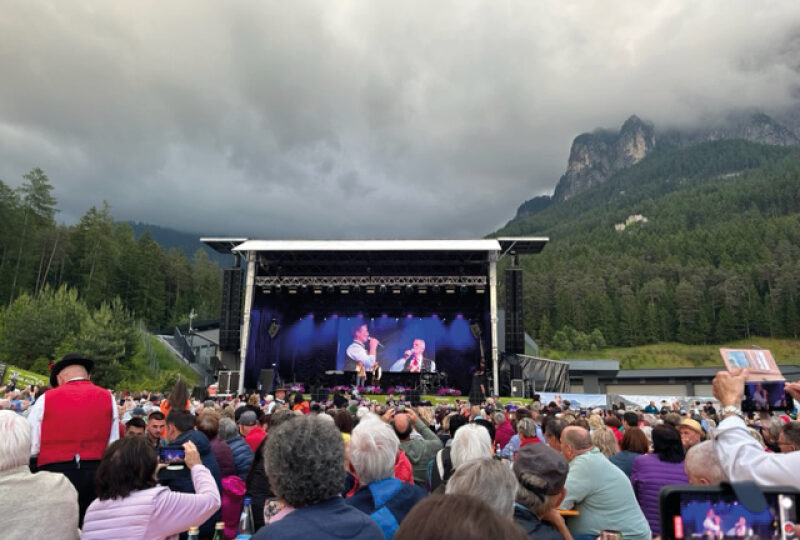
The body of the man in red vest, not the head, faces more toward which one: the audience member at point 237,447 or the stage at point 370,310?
the stage

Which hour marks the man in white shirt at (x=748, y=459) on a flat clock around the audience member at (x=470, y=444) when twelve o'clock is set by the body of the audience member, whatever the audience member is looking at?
The man in white shirt is roughly at 5 o'clock from the audience member.

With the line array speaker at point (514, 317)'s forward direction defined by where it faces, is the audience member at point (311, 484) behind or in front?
in front

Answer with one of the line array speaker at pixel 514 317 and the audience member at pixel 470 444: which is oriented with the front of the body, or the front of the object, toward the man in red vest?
the line array speaker

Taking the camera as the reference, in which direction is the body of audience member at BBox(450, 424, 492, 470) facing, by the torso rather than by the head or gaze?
away from the camera

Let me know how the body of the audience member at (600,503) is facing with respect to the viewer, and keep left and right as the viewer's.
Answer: facing away from the viewer and to the left of the viewer

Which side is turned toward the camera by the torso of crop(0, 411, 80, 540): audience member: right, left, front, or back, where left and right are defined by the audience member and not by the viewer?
back

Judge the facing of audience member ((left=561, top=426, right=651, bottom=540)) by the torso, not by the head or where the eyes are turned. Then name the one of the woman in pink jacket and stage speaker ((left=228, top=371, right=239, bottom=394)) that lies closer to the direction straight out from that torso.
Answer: the stage speaker

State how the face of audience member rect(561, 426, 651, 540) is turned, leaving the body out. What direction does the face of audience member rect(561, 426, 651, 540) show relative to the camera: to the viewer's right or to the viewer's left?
to the viewer's left

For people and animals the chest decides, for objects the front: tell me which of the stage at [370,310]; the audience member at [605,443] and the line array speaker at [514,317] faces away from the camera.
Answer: the audience member

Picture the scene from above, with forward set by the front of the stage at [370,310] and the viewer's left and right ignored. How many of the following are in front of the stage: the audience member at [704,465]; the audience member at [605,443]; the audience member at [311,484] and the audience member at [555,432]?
4

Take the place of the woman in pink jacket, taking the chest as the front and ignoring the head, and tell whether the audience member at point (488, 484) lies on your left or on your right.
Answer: on your right

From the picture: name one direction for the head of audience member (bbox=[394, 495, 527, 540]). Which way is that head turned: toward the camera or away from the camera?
away from the camera

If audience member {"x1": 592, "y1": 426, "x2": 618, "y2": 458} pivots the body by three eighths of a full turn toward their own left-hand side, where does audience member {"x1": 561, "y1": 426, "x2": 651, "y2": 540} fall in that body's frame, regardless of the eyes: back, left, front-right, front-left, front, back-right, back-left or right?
front-left
